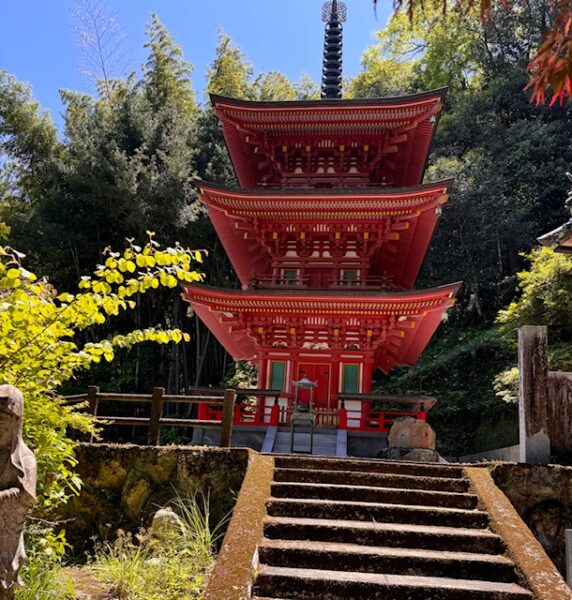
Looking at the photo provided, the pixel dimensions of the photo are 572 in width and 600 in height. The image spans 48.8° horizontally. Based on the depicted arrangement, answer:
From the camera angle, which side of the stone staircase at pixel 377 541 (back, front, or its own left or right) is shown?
front

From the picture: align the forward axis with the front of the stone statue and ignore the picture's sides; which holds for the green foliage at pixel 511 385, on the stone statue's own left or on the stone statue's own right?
on the stone statue's own left

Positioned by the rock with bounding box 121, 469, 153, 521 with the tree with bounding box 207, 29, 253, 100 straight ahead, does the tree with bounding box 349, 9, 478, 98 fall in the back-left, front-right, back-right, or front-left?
front-right

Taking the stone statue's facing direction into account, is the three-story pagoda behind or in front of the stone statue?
behind

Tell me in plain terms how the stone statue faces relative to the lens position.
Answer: facing the viewer

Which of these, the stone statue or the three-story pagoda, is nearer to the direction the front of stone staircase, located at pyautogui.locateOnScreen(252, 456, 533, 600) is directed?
the stone statue

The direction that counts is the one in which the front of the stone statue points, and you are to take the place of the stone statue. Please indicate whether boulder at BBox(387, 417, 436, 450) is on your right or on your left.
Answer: on your left

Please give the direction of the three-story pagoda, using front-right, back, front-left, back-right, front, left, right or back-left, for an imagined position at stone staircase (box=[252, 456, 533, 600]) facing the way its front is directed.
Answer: back

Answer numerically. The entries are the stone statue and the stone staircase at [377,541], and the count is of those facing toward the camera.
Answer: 2

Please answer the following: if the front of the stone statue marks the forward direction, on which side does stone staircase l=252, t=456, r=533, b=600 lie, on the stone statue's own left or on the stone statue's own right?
on the stone statue's own left

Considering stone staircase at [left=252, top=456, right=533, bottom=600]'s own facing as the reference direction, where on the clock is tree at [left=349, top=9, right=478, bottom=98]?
The tree is roughly at 6 o'clock from the stone staircase.
